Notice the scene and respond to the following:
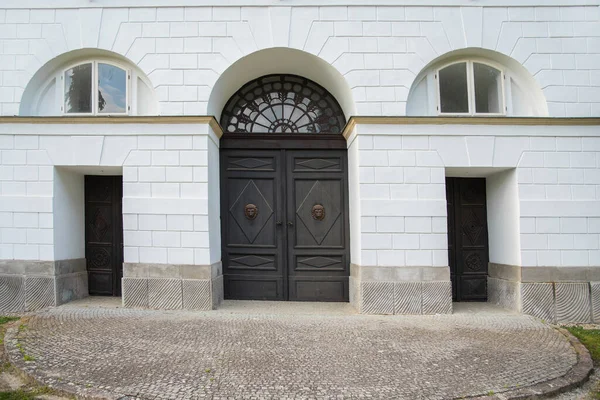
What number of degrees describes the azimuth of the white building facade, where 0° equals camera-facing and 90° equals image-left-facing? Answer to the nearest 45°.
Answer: approximately 0°

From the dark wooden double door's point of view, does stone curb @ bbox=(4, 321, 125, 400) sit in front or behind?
in front

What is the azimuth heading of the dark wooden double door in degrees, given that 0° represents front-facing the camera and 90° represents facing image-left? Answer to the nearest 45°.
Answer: approximately 0°
